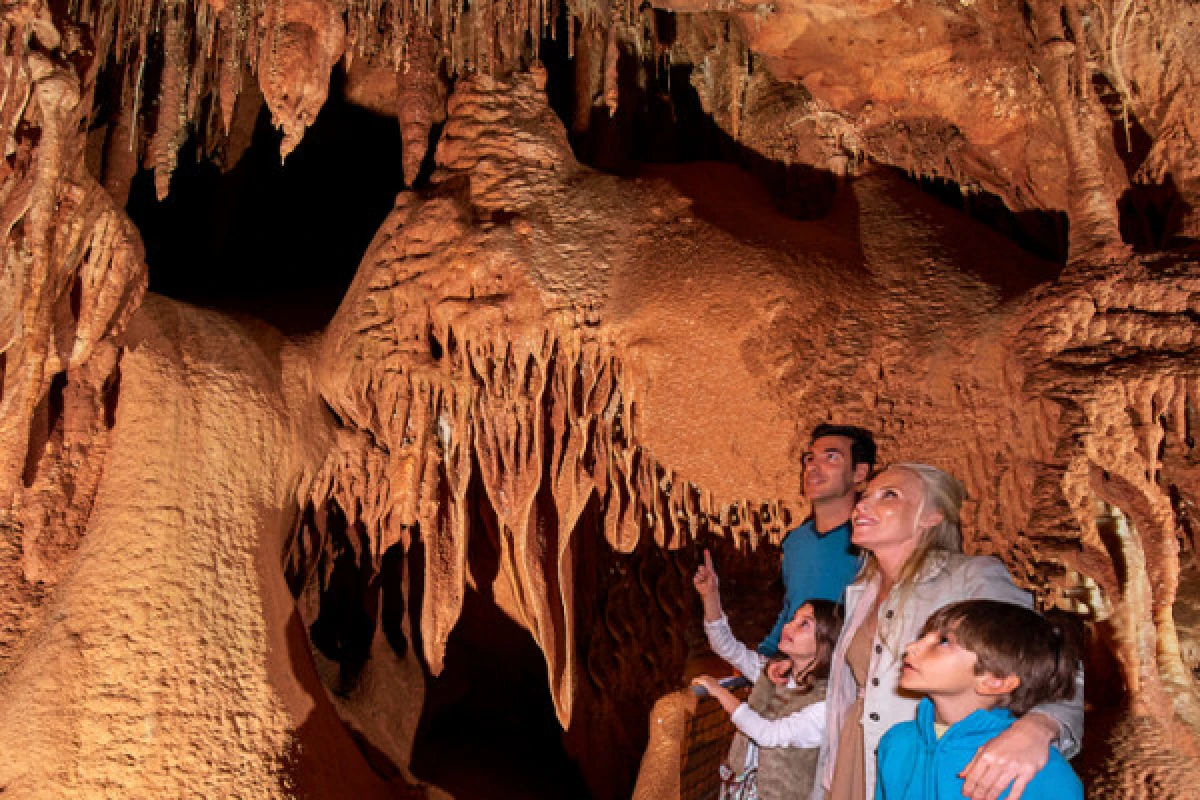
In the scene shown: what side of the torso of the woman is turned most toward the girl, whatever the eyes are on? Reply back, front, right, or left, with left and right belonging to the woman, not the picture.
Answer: right

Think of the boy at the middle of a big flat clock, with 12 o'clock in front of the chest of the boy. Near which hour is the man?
The man is roughly at 4 o'clock from the boy.

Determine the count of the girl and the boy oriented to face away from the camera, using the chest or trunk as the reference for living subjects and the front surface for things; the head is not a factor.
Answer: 0

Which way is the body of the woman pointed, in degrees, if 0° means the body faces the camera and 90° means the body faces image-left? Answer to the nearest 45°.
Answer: approximately 45°

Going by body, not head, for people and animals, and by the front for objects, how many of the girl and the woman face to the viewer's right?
0

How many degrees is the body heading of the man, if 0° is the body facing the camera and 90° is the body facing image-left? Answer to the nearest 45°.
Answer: approximately 45°

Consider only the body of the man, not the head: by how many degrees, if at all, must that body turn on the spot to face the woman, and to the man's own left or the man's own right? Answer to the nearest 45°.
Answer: approximately 45° to the man's own left

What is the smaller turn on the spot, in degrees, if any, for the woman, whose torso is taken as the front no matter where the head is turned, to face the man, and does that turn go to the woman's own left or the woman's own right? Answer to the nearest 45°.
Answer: approximately 135° to the woman's own right

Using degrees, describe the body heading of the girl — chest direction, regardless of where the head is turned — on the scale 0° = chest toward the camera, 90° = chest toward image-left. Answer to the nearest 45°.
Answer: approximately 45°

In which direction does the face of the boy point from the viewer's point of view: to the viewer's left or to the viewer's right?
to the viewer's left

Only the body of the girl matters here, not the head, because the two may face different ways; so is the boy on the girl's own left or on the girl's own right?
on the girl's own left

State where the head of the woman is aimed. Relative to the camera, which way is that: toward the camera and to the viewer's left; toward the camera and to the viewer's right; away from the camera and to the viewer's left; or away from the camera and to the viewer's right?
toward the camera and to the viewer's left

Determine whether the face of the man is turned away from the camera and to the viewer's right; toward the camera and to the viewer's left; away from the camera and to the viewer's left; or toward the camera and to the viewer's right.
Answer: toward the camera and to the viewer's left

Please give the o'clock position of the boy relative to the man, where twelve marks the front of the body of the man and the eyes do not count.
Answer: The boy is roughly at 10 o'clock from the man.
